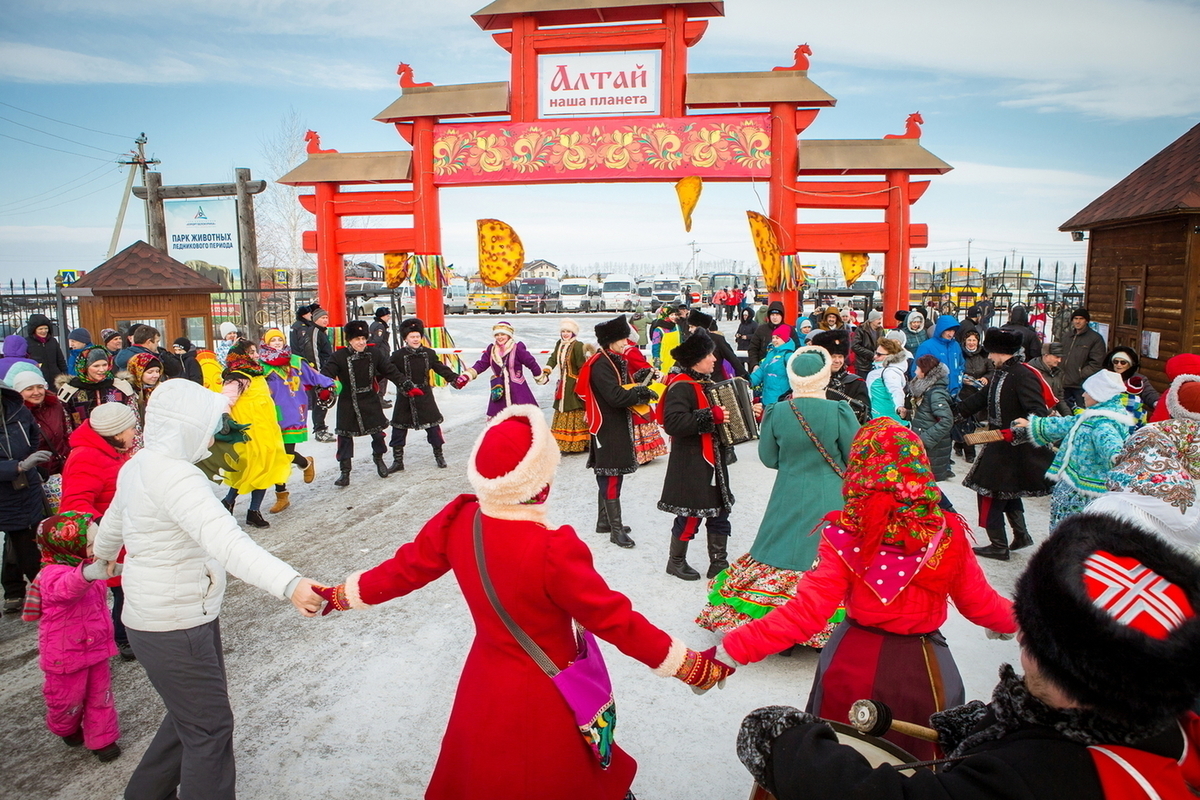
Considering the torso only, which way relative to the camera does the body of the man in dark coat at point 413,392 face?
toward the camera

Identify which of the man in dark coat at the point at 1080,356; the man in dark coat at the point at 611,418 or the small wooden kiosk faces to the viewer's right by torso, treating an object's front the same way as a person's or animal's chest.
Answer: the man in dark coat at the point at 611,418

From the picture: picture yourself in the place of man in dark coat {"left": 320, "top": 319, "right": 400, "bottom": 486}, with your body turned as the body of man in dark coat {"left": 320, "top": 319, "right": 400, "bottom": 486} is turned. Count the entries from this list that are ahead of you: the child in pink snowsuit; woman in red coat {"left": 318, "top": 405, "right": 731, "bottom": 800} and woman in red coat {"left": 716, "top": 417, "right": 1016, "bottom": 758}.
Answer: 3

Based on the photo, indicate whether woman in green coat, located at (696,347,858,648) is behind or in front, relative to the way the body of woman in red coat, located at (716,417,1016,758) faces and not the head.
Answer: in front

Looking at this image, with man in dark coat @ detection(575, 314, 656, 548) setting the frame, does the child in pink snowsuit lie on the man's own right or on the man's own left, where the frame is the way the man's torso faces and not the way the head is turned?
on the man's own right

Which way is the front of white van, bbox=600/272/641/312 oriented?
toward the camera

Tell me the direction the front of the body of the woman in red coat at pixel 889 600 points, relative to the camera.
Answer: away from the camera

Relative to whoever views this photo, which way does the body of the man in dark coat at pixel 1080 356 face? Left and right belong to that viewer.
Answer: facing the viewer and to the left of the viewer

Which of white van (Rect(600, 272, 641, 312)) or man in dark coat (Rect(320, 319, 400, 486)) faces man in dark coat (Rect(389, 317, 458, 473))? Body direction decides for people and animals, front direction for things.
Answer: the white van

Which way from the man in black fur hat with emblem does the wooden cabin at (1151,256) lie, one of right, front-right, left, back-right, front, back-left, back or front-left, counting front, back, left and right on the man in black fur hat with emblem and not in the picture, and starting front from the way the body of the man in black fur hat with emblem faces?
front-right

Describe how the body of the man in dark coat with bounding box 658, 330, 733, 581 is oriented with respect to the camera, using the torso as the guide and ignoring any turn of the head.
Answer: to the viewer's right

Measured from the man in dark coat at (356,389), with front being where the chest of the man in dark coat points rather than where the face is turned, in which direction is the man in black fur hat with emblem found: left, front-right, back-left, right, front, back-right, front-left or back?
front
